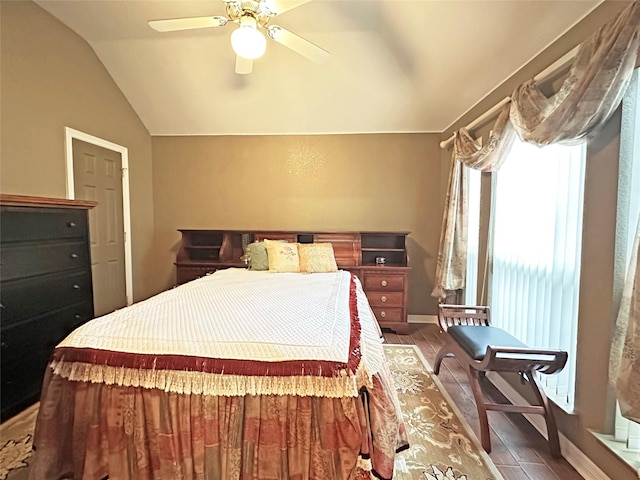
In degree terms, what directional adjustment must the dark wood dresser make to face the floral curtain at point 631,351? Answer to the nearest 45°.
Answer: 0° — it already faces it

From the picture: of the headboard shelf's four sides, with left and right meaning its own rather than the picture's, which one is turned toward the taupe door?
right

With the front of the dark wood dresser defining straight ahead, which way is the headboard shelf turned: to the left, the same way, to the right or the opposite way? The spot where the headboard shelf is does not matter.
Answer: to the right

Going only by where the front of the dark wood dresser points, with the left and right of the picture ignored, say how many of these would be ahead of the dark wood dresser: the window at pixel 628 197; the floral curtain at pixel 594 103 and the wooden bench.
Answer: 3

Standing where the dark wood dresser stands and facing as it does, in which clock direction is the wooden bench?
The wooden bench is roughly at 12 o'clock from the dark wood dresser.

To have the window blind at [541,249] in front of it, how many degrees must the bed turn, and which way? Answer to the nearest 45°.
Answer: approximately 90° to its left

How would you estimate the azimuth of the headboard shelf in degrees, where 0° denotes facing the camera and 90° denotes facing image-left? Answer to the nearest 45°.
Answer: approximately 0°

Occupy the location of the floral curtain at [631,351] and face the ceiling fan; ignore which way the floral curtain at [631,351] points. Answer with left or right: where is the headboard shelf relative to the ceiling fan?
right

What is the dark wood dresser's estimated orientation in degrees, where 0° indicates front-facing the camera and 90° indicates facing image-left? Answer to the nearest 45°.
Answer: approximately 315°

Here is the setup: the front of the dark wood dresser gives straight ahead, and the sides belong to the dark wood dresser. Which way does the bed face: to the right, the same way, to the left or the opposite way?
to the right
